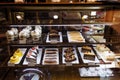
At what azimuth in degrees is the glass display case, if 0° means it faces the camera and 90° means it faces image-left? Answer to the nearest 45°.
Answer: approximately 0°
